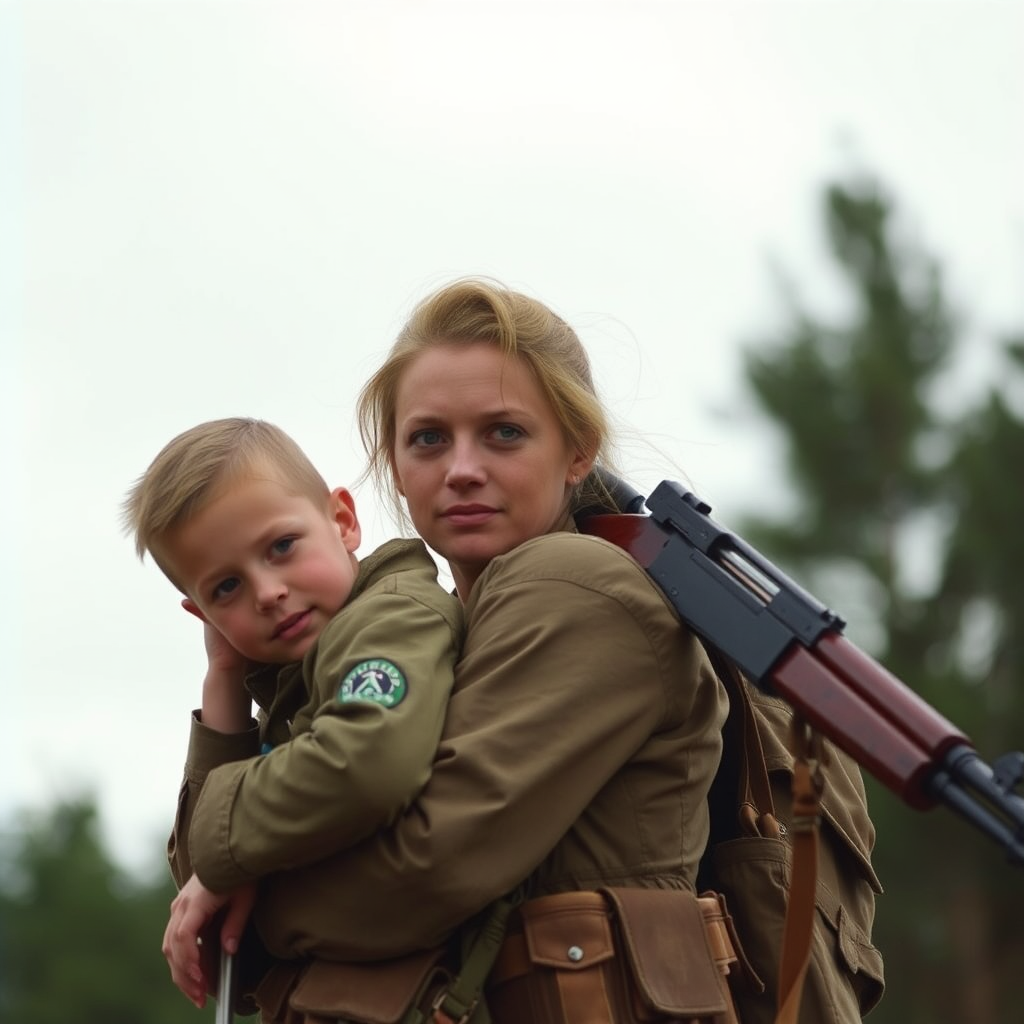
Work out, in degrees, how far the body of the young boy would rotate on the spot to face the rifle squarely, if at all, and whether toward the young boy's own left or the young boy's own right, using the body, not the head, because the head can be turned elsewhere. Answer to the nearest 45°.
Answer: approximately 135° to the young boy's own left

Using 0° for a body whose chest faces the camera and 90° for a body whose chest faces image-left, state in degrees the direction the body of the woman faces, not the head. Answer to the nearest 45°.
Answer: approximately 90°
